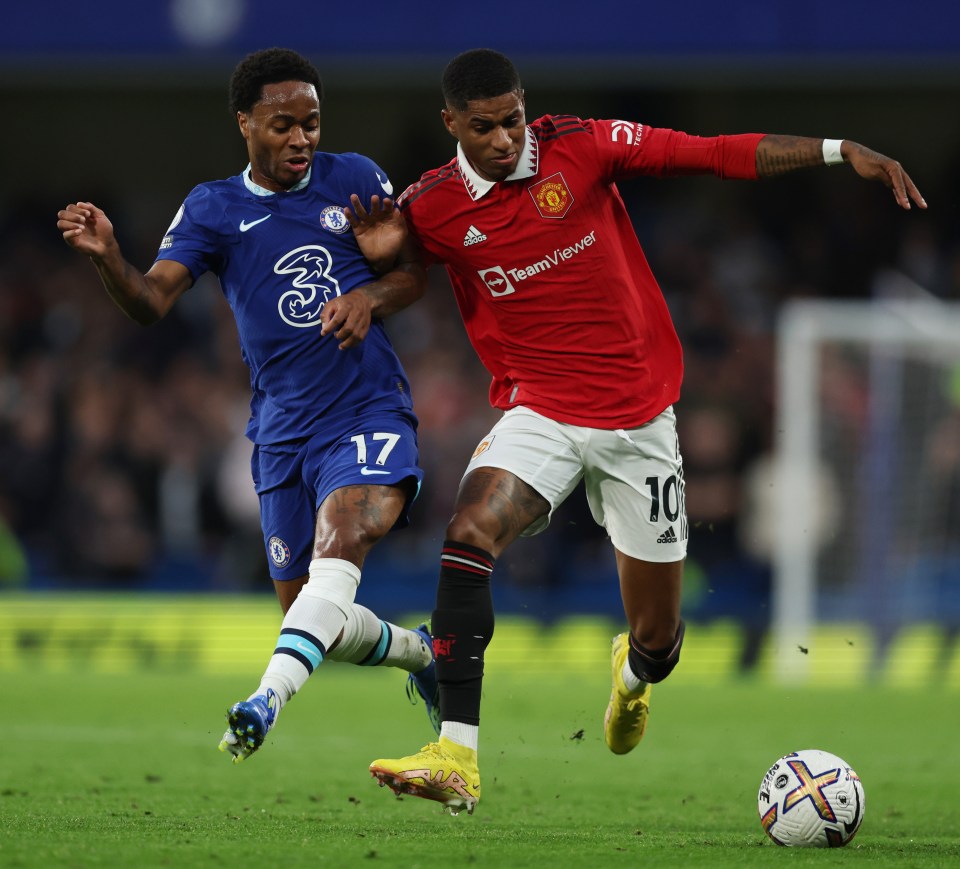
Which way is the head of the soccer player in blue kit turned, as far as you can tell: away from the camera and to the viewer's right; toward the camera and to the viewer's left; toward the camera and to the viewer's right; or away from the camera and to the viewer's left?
toward the camera and to the viewer's right

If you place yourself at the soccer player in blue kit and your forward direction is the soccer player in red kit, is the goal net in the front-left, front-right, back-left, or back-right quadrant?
front-left

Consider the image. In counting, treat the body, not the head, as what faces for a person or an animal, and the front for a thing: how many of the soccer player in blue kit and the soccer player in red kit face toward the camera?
2

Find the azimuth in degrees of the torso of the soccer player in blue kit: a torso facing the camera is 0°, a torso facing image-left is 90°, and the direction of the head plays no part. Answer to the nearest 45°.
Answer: approximately 0°

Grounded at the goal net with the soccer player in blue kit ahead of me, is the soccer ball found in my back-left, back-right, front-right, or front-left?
front-left

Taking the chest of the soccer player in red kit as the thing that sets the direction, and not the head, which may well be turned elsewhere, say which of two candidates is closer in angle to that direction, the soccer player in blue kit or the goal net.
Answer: the soccer player in blue kit

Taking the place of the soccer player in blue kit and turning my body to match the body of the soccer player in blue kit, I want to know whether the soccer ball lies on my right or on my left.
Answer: on my left

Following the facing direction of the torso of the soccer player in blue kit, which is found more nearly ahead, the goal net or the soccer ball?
the soccer ball

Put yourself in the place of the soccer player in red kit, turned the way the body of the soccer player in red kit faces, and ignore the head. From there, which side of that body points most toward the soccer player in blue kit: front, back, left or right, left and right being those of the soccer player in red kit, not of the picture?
right

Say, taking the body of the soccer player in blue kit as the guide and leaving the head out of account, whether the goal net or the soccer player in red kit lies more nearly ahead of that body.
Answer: the soccer player in red kit

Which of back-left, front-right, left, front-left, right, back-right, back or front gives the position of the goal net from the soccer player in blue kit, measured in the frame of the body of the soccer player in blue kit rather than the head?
back-left

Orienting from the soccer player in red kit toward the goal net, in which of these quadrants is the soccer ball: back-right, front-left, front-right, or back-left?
back-right

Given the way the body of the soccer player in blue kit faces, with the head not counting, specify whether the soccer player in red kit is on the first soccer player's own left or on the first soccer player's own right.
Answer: on the first soccer player's own left

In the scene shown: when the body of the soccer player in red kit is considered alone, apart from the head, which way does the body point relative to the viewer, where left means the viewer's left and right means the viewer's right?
facing the viewer

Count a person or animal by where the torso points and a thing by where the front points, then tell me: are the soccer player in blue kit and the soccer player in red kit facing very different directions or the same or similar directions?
same or similar directions

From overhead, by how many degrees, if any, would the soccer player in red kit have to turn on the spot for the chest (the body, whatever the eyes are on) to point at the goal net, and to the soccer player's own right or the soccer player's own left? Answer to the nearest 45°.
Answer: approximately 180°
